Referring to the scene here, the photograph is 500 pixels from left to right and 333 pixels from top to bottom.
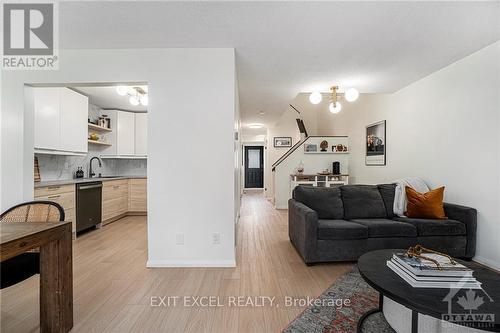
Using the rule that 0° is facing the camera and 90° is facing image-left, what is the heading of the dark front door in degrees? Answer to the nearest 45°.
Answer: approximately 0°

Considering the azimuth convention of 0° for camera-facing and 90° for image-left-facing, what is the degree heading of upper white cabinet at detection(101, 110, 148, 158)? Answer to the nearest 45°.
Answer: approximately 0°

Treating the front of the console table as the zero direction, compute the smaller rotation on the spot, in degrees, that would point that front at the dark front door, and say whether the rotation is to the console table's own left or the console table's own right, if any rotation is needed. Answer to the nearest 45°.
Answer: approximately 135° to the console table's own right

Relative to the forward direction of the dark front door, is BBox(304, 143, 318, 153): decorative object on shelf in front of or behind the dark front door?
in front

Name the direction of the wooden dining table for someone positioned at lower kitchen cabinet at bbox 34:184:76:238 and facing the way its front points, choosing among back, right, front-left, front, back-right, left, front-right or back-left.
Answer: front-right

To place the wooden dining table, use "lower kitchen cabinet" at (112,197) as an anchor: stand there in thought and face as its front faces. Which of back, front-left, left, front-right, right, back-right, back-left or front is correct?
front-right
